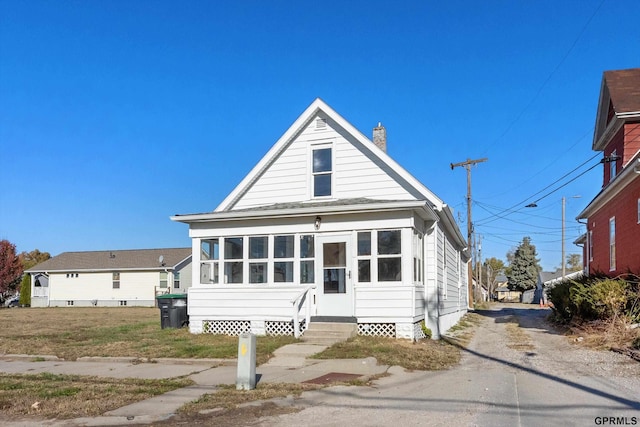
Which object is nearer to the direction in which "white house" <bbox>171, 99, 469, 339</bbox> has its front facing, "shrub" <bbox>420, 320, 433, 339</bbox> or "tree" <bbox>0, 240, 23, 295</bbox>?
the shrub

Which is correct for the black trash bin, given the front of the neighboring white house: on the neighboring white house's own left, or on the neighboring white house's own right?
on the neighboring white house's own left

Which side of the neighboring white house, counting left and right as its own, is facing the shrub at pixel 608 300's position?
left

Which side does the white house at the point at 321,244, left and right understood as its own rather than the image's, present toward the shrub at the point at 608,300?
left

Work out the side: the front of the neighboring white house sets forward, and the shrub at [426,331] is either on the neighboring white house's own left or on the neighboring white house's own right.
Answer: on the neighboring white house's own left

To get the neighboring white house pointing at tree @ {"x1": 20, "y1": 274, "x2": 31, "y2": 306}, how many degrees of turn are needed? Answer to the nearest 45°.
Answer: approximately 45° to its right

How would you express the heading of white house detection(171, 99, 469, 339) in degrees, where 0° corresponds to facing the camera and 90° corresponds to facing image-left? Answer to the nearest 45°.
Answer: approximately 0°
